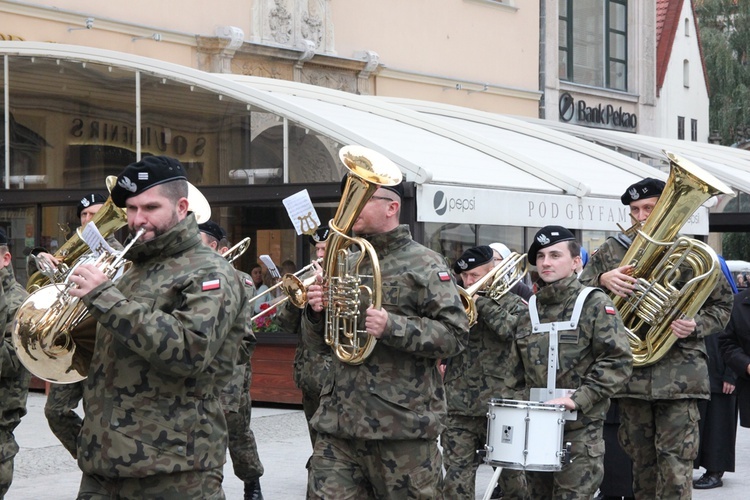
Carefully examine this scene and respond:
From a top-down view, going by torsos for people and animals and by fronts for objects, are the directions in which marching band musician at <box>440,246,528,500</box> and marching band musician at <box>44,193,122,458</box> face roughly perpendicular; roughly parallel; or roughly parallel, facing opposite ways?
roughly parallel

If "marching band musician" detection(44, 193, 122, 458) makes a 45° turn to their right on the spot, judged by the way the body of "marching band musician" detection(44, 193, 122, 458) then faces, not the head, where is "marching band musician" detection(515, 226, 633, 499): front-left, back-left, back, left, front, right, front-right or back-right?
back-left

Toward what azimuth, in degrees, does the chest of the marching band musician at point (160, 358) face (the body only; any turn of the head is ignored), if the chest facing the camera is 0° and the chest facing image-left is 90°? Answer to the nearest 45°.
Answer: approximately 45°

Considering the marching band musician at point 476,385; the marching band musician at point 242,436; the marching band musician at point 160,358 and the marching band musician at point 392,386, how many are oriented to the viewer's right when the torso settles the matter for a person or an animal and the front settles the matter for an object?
0

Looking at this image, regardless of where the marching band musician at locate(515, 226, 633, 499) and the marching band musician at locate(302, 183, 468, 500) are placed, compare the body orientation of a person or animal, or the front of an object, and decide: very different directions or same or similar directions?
same or similar directions

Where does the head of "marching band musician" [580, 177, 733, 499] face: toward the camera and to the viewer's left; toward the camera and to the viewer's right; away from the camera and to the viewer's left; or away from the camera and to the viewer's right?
toward the camera and to the viewer's left

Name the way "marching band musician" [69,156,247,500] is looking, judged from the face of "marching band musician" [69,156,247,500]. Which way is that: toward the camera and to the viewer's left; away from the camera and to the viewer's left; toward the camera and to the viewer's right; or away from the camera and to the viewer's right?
toward the camera and to the viewer's left

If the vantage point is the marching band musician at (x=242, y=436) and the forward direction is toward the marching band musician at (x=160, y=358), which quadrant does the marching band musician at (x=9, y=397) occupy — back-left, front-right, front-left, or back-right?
front-right

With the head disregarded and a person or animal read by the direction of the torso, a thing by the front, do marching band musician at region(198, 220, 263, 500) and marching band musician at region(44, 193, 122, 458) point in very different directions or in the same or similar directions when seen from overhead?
same or similar directions

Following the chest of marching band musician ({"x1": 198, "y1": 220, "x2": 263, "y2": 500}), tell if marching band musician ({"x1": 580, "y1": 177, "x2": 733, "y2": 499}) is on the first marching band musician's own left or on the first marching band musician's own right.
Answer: on the first marching band musician's own left

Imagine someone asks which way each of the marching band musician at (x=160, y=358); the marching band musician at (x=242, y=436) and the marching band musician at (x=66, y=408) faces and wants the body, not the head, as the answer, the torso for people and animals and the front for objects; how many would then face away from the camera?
0

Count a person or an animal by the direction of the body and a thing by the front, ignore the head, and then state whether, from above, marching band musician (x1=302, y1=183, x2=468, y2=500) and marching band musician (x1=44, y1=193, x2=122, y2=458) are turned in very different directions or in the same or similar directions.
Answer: same or similar directions

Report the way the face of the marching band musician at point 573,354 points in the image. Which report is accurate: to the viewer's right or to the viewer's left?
to the viewer's left

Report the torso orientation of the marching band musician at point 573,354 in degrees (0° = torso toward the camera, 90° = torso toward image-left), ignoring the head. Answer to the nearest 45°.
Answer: approximately 45°

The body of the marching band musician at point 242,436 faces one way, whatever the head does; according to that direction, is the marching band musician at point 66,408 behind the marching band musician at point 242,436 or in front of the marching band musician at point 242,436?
in front
